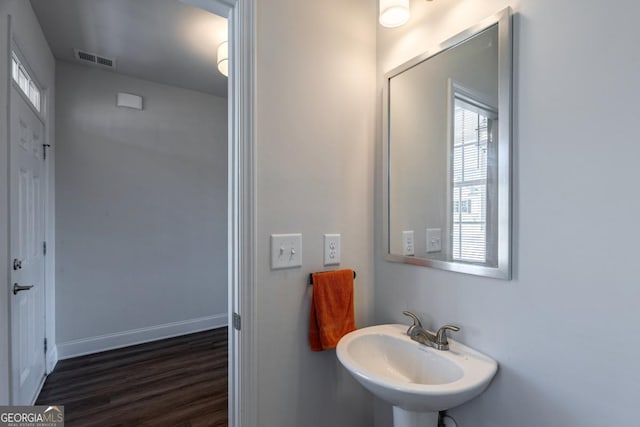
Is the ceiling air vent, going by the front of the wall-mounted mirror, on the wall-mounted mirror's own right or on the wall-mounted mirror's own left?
on the wall-mounted mirror's own right

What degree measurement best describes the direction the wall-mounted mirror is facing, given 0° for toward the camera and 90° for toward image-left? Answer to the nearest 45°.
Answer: approximately 45°

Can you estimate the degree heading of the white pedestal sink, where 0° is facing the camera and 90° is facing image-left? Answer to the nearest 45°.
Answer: approximately 45°

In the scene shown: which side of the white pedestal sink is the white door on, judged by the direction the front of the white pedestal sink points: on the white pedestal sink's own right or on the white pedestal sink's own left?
on the white pedestal sink's own right

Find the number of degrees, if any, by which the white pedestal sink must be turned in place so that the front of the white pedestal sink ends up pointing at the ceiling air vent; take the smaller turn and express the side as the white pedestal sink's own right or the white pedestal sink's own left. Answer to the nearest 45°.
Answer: approximately 45° to the white pedestal sink's own right
